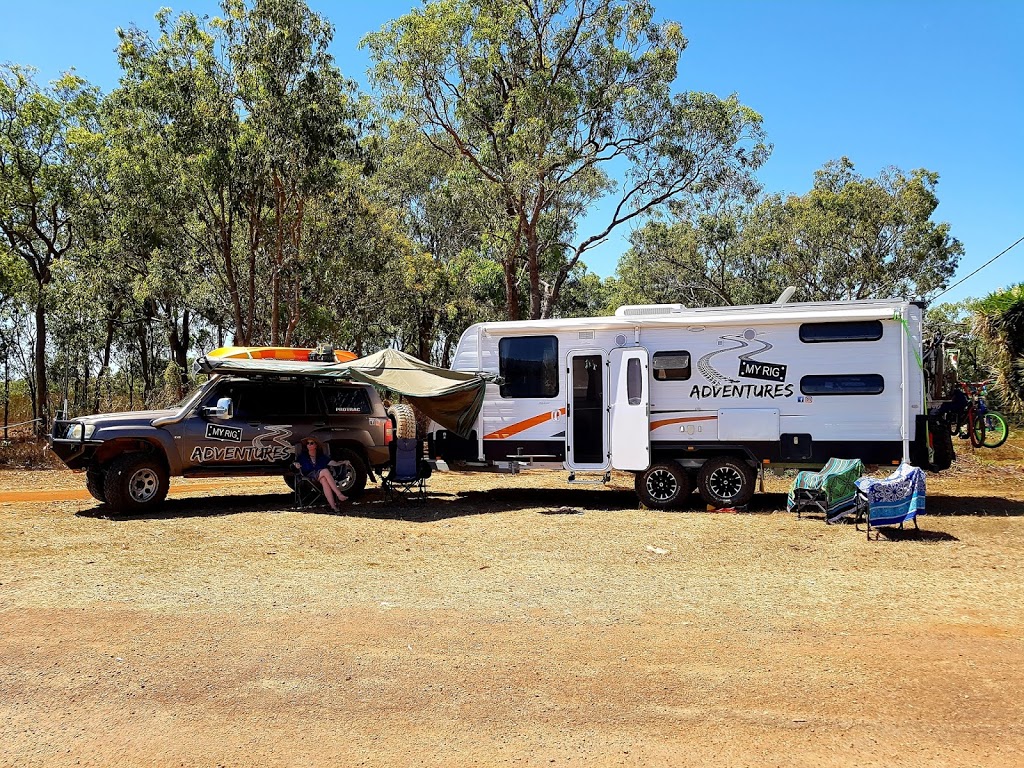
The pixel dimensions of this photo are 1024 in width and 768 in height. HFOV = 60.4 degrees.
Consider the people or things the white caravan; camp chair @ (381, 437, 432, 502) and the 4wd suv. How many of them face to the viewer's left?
2

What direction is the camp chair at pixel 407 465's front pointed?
toward the camera

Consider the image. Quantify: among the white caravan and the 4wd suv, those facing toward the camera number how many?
0

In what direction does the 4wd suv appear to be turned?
to the viewer's left

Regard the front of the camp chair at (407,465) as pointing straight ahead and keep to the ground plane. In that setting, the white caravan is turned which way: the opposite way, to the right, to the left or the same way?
to the right

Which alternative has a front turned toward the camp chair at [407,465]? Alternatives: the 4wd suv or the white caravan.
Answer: the white caravan

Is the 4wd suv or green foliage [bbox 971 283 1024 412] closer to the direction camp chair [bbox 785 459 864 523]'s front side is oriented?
the 4wd suv

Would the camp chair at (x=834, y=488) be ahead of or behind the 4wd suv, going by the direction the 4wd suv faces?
behind

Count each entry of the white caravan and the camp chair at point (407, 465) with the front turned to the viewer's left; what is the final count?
1

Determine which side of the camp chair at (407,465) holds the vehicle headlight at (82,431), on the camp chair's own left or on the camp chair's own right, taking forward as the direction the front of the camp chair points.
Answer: on the camp chair's own right

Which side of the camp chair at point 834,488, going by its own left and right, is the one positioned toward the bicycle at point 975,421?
back

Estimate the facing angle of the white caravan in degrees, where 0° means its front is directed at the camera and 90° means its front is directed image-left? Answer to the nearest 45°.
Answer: approximately 90°

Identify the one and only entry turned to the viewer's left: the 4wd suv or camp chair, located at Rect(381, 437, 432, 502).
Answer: the 4wd suv

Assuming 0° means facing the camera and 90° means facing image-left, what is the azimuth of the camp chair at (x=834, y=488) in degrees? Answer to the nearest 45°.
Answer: approximately 45°

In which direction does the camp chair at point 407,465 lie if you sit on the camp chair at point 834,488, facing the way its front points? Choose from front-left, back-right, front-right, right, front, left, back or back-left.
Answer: front-right

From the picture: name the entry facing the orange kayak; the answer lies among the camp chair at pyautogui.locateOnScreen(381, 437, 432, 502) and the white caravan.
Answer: the white caravan
